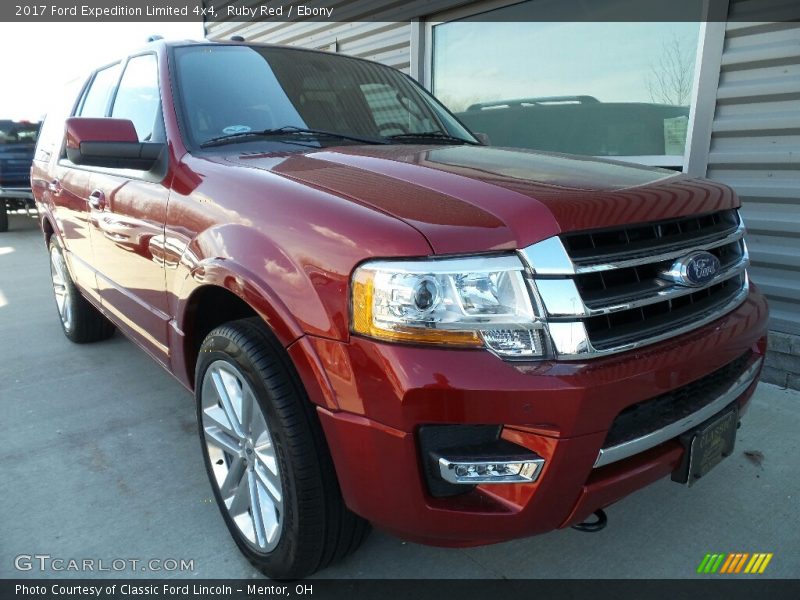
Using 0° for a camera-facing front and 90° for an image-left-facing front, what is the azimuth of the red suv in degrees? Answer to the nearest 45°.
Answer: approximately 315°

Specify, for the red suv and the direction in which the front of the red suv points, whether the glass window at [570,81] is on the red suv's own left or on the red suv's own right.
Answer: on the red suv's own left
